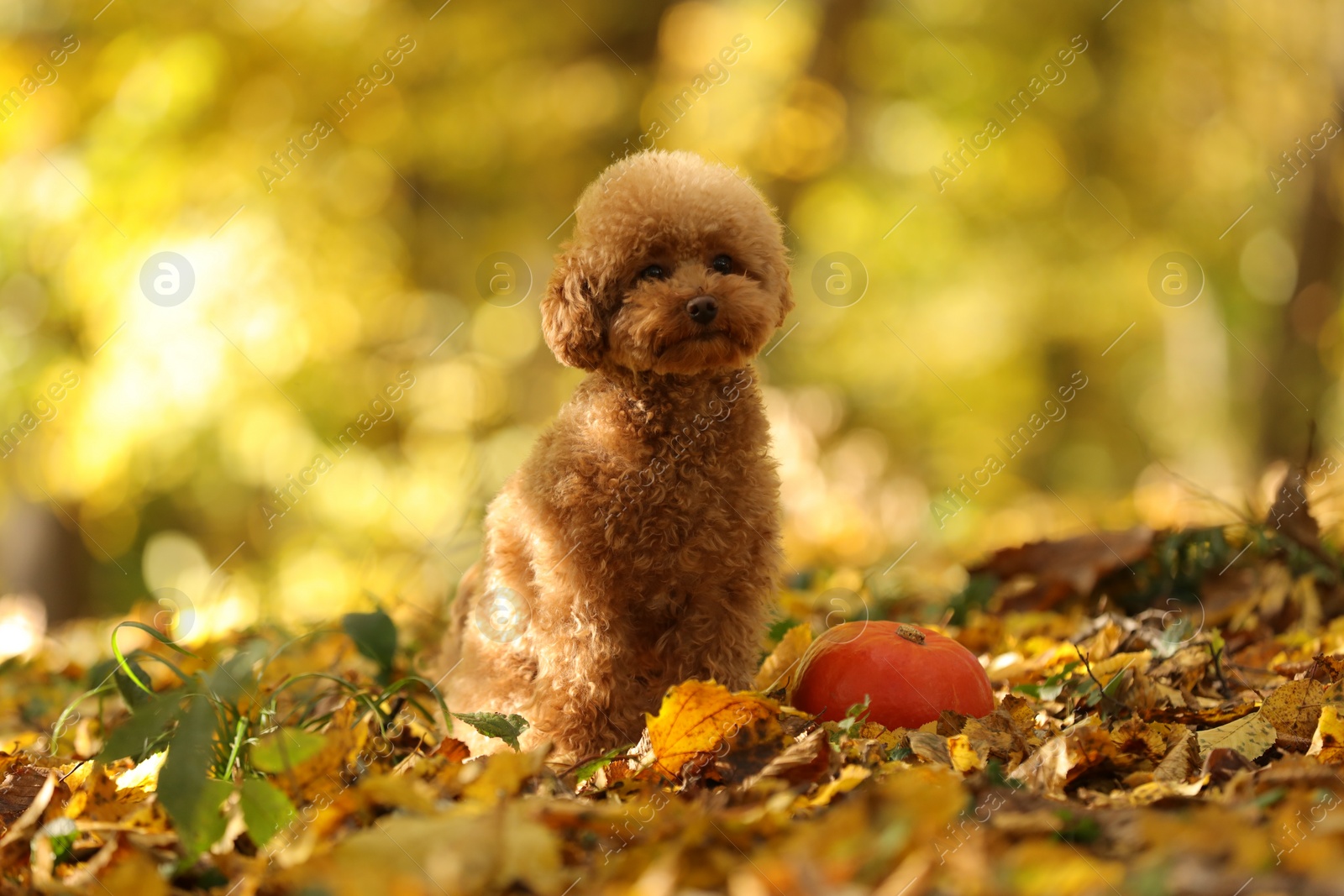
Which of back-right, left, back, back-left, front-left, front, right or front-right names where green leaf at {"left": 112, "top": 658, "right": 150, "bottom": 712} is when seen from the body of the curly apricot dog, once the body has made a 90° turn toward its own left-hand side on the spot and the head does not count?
back-left

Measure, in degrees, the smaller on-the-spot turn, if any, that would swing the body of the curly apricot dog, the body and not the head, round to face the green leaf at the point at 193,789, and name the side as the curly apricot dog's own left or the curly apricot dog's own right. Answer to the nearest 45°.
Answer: approximately 90° to the curly apricot dog's own right

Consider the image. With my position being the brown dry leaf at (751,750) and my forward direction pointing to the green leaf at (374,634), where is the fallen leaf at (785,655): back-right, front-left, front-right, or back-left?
front-right

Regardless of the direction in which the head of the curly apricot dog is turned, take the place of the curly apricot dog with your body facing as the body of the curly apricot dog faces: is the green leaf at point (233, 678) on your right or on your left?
on your right

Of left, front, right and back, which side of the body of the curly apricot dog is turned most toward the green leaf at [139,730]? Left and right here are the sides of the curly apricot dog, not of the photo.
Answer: right

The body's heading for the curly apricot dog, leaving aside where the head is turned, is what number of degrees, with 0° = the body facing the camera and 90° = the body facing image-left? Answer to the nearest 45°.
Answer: approximately 315°

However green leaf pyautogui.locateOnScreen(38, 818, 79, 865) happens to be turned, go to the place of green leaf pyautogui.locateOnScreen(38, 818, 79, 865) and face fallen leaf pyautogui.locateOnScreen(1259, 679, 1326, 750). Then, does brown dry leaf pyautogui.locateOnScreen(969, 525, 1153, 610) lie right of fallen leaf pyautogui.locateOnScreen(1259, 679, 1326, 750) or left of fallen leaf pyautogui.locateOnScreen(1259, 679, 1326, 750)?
left
